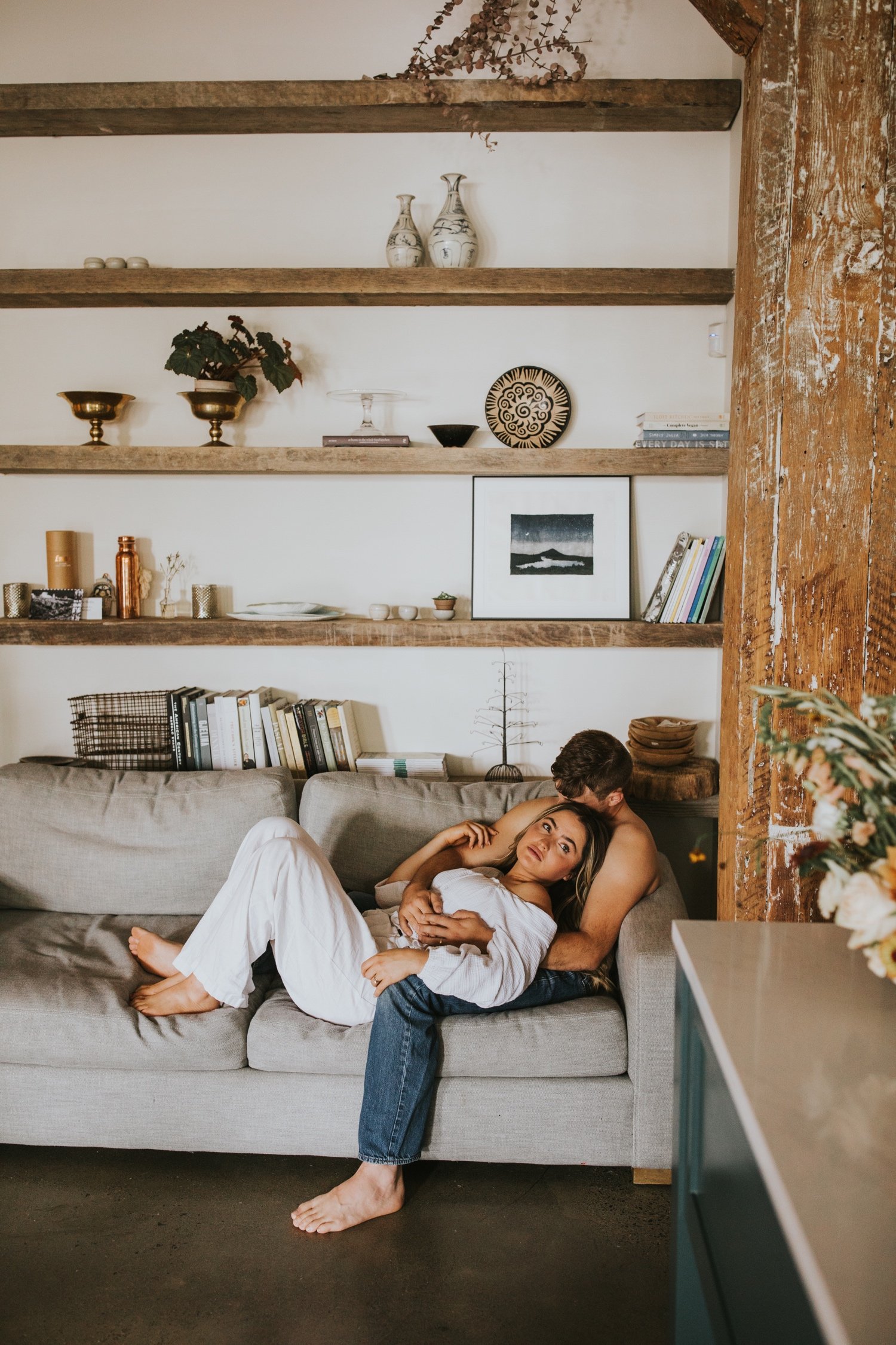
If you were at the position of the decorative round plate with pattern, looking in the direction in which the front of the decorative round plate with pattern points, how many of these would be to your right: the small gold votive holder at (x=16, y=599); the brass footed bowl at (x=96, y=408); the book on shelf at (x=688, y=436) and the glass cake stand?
3

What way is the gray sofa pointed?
toward the camera

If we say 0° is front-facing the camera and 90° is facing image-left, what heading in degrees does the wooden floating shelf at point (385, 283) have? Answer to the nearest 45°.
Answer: approximately 0°

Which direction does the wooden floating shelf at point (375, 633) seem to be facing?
toward the camera

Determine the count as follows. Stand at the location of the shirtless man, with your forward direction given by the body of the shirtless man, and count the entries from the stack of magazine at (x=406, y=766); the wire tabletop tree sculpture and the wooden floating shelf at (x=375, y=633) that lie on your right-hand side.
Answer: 3
